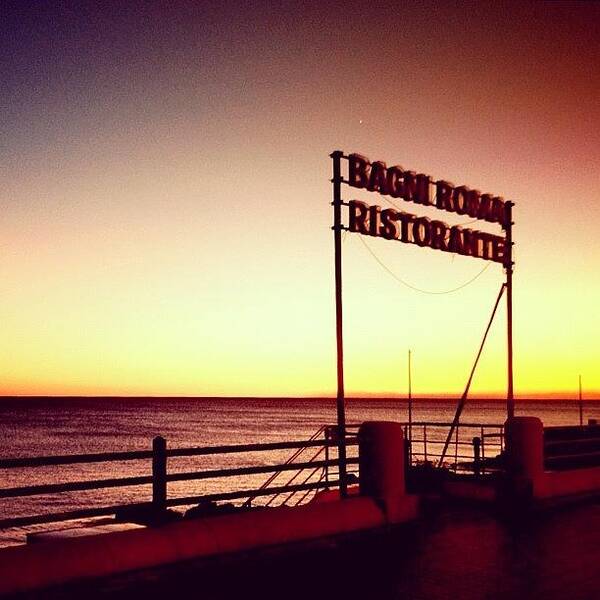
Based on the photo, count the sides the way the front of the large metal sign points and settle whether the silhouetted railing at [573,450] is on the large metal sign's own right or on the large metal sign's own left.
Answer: on the large metal sign's own left

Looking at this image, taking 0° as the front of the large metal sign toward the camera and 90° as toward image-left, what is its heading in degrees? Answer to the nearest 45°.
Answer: approximately 315°

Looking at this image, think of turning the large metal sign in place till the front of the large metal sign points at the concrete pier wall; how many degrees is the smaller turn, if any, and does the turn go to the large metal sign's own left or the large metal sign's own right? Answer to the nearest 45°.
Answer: approximately 45° to the large metal sign's own right

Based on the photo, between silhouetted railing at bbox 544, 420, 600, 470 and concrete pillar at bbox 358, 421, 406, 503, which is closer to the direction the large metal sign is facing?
the concrete pillar

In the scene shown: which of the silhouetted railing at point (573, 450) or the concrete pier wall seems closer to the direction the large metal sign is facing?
the concrete pier wall
